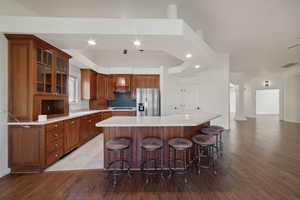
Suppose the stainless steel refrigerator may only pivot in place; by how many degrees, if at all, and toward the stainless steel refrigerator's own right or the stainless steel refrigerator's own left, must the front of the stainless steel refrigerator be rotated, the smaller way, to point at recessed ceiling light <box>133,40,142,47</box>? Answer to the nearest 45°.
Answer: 0° — it already faces it

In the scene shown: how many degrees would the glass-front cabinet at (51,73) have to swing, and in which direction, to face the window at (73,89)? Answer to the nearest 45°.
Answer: approximately 135° to its left

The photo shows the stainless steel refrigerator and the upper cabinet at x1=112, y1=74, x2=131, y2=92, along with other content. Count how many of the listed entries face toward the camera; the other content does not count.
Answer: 2

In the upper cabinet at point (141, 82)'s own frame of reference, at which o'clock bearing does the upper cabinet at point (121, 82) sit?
the upper cabinet at point (121, 82) is roughly at 3 o'clock from the upper cabinet at point (141, 82).

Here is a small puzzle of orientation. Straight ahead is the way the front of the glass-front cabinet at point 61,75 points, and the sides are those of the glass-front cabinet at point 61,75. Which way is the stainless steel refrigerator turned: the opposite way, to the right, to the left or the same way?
to the right

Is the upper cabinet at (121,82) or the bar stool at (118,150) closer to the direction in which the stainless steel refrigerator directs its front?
the bar stool

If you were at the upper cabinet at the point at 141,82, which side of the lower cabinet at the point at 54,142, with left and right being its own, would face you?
left
